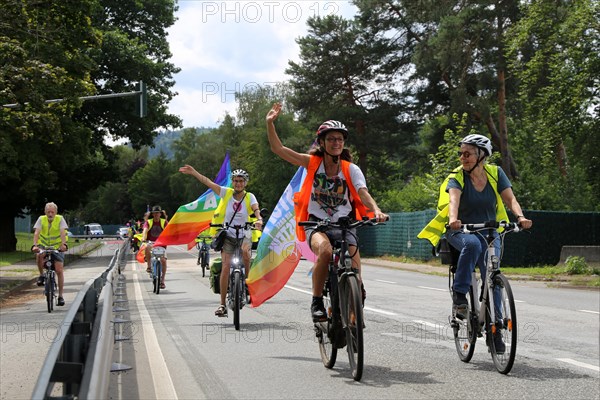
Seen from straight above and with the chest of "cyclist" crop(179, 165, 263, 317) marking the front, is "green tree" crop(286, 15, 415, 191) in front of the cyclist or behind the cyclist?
behind

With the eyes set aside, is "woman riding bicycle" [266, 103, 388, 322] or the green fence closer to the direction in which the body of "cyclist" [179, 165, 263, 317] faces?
the woman riding bicycle

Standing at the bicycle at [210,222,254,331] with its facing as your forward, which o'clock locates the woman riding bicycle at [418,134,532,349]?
The woman riding bicycle is roughly at 11 o'clock from the bicycle.

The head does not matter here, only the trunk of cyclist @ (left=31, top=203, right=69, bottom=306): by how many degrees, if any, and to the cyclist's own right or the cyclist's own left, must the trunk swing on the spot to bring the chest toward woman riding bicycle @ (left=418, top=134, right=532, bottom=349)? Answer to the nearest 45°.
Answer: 0° — they already face them
